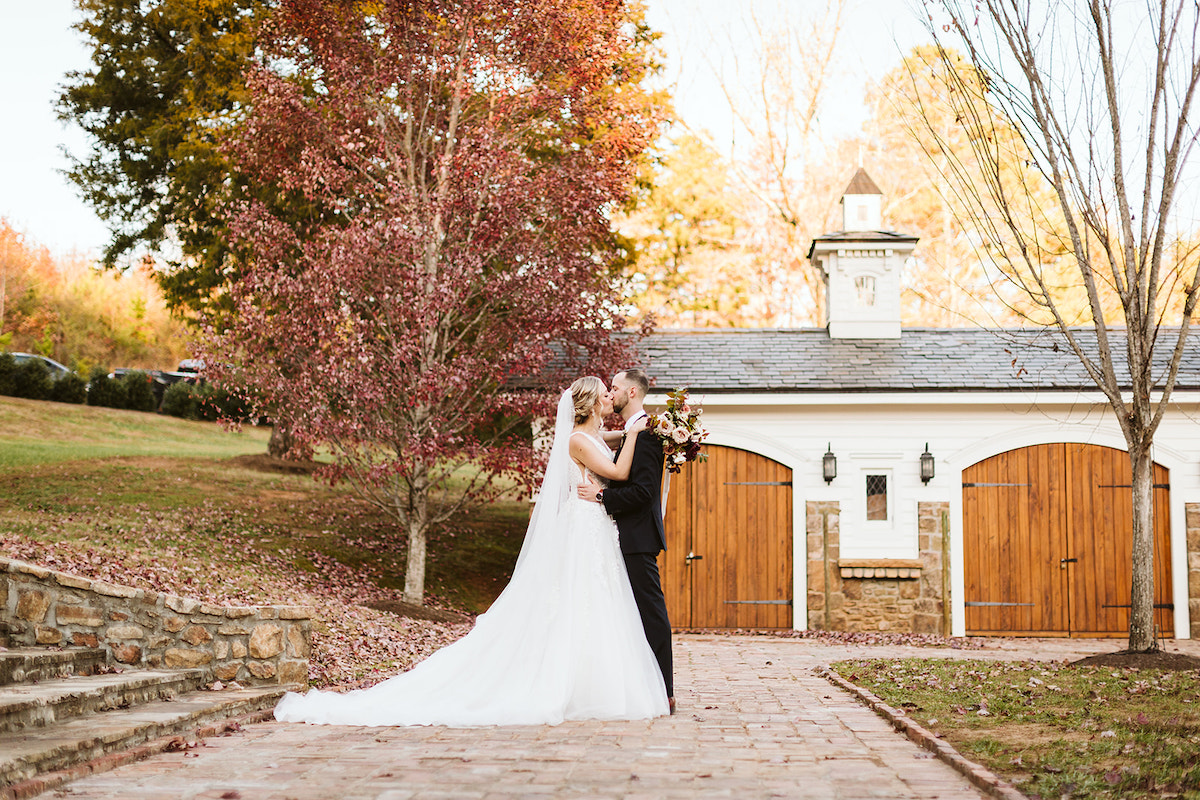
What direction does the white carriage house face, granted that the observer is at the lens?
facing the viewer

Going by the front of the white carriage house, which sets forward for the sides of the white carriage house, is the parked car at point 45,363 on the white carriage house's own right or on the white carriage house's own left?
on the white carriage house's own right

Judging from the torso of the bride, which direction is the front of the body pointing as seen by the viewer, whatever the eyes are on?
to the viewer's right

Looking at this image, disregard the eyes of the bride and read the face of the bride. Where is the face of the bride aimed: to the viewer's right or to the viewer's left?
to the viewer's right

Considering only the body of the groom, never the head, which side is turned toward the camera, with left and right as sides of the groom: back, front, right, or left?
left

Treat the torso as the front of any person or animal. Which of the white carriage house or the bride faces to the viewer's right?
the bride

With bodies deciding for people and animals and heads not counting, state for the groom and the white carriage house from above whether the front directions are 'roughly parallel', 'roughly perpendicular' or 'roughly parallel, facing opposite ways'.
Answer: roughly perpendicular

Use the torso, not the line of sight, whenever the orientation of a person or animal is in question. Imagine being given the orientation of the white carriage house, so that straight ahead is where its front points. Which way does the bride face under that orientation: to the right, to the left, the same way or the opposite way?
to the left

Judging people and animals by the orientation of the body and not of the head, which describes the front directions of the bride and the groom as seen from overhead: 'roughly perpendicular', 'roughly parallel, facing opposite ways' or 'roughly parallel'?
roughly parallel, facing opposite ways

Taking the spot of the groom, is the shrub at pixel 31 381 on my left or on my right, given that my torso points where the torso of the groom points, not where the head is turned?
on my right

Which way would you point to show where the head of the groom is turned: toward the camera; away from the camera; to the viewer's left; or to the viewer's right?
to the viewer's left

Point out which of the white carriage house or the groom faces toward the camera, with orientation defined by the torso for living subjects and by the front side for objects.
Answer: the white carriage house

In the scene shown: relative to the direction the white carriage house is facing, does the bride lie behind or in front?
in front
